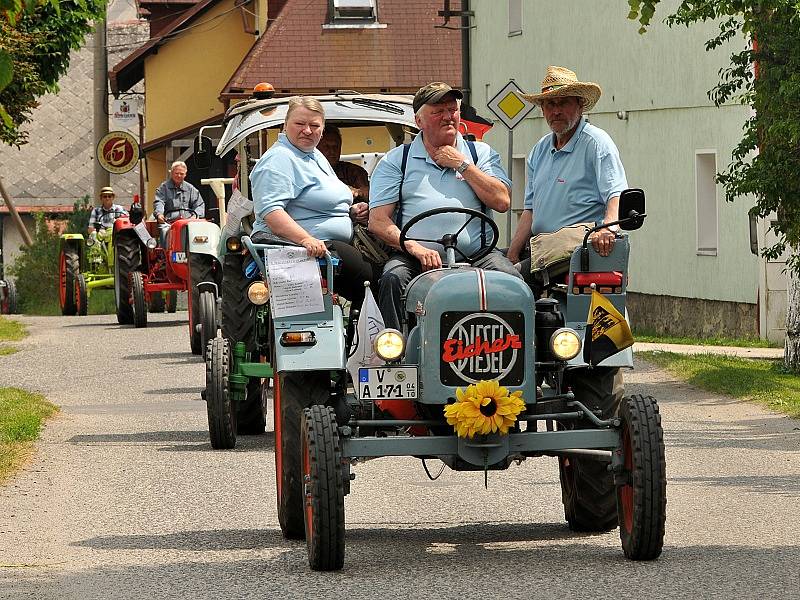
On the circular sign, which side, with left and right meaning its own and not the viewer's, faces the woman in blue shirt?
front

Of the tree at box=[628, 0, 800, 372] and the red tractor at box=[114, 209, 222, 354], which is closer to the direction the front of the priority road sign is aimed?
the tree

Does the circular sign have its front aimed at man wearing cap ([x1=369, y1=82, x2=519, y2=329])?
yes

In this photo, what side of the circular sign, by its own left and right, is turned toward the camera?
front

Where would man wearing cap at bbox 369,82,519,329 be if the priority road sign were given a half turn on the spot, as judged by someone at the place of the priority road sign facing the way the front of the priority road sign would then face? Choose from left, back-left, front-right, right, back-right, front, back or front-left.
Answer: back

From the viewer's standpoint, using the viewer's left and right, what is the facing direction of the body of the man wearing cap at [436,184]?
facing the viewer

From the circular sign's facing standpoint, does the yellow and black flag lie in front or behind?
in front

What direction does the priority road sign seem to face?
toward the camera

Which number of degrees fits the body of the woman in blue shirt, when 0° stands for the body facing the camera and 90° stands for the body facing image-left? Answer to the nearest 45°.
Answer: approximately 315°

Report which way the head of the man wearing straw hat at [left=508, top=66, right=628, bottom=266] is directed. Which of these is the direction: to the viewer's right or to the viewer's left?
to the viewer's left
